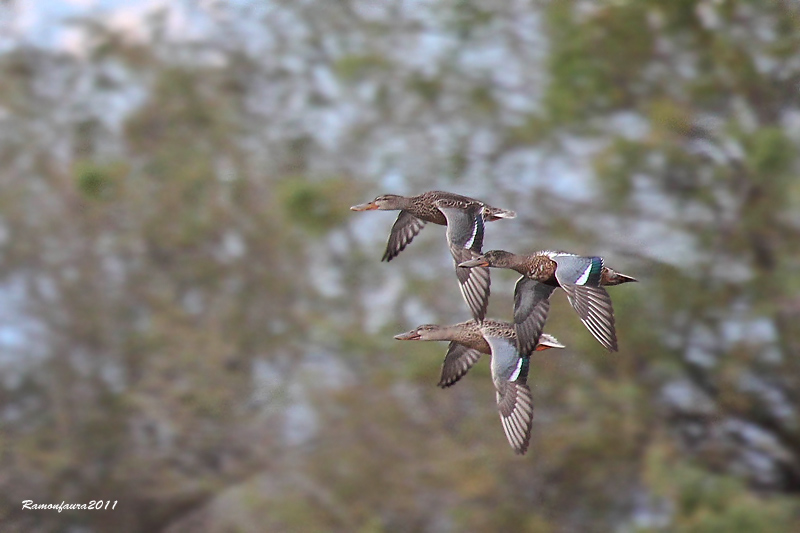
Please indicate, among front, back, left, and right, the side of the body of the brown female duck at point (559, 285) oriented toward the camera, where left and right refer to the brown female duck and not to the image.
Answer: left
